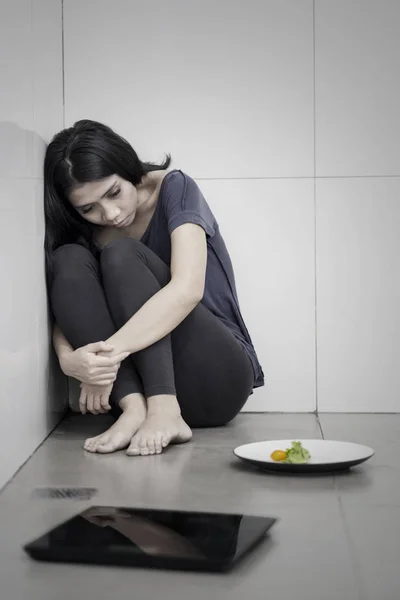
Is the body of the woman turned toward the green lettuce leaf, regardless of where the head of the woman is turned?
no

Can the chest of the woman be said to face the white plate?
no

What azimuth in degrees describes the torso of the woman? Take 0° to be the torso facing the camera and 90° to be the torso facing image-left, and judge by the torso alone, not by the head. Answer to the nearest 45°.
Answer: approximately 45°
